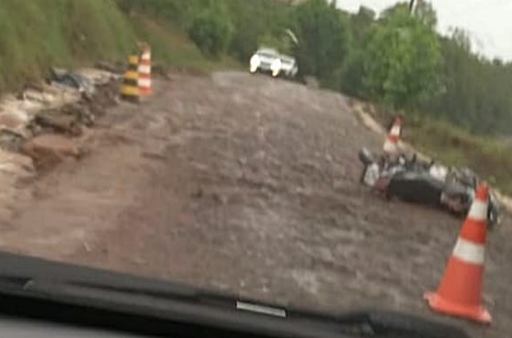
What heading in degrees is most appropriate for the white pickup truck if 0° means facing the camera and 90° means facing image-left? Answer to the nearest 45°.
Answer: approximately 45°
